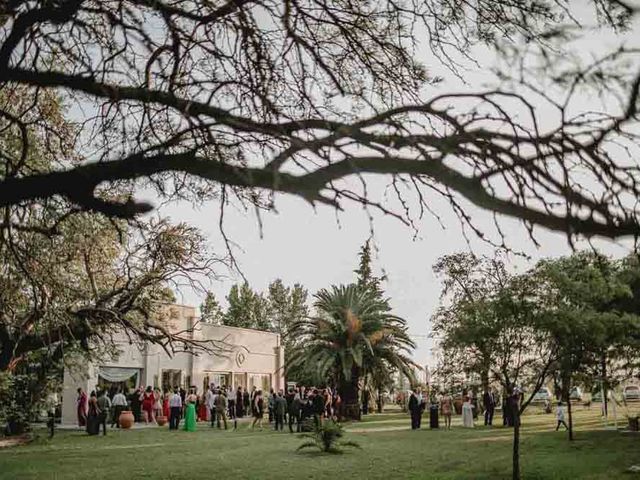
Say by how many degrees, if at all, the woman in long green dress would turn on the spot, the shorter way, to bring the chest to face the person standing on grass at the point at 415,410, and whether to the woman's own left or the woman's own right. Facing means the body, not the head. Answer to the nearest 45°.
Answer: approximately 90° to the woman's own right

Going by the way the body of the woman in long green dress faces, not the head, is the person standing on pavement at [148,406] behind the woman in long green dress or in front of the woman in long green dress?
in front

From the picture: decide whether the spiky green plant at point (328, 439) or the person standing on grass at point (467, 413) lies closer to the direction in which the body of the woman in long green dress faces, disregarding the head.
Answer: the person standing on grass

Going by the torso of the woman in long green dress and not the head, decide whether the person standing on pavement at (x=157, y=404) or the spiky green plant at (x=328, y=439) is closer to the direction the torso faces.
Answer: the person standing on pavement

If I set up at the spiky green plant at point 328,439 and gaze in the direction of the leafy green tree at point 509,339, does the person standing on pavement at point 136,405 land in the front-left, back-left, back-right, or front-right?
back-left

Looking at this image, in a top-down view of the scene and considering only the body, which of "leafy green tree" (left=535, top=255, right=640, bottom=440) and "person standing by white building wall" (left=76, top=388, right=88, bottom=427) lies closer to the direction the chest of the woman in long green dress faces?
the person standing by white building wall

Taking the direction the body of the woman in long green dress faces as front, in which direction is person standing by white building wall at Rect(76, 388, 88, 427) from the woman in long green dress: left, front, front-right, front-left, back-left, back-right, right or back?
front-left

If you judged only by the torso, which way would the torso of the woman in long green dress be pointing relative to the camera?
away from the camera

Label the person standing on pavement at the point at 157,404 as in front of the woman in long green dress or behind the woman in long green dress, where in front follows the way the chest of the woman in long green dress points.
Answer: in front

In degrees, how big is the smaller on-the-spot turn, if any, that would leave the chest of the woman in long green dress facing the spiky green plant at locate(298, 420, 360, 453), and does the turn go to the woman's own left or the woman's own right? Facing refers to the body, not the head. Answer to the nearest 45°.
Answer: approximately 180°

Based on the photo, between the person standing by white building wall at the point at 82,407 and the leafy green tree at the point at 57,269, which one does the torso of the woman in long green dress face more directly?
the person standing by white building wall

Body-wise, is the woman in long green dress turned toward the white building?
yes
